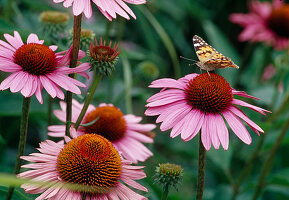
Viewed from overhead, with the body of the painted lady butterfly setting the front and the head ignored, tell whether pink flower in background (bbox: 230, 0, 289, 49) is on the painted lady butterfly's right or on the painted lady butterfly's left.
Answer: on the painted lady butterfly's right

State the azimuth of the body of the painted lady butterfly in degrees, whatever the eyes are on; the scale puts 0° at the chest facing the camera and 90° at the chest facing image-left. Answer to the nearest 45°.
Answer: approximately 90°

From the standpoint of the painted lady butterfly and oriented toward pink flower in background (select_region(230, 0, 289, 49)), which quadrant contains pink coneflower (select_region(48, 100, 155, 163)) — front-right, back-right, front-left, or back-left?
back-left
